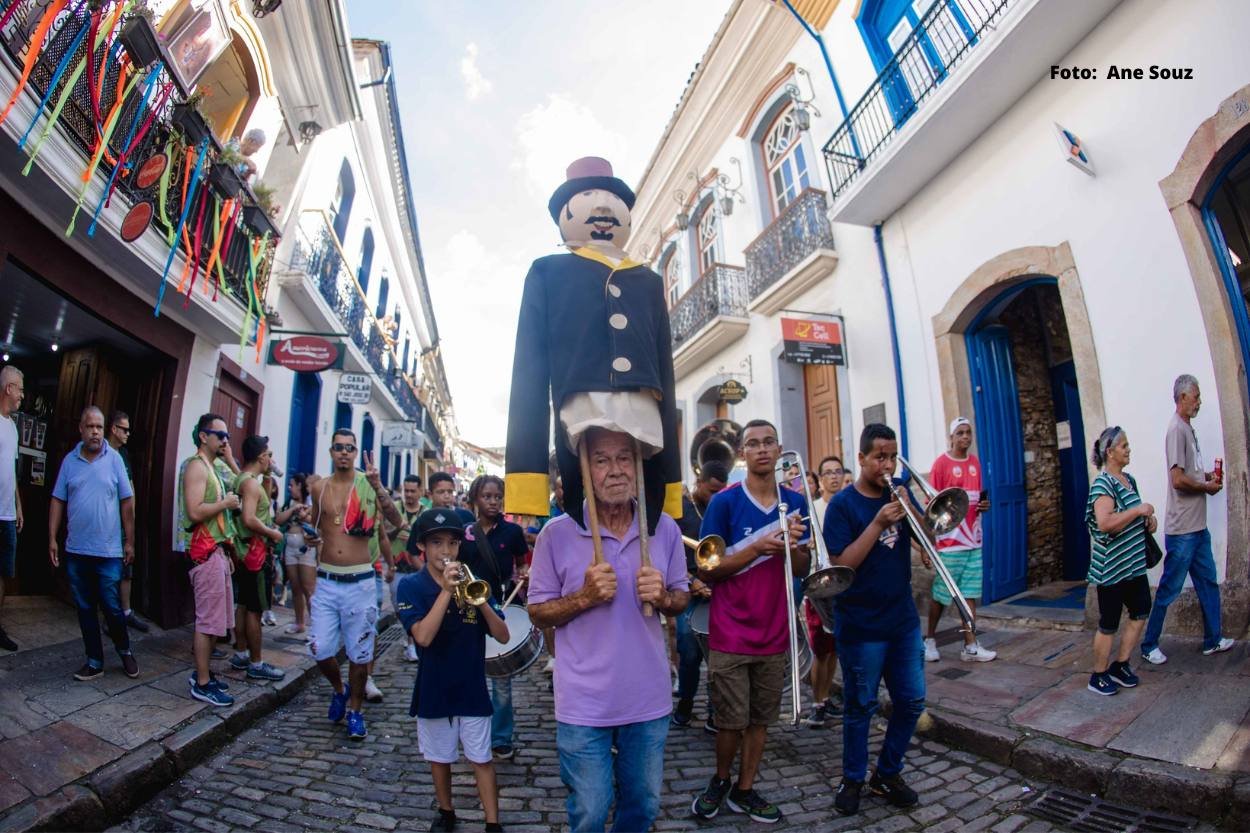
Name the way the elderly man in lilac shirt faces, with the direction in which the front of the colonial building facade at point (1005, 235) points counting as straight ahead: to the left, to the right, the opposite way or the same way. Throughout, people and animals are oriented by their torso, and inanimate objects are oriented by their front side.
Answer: to the left

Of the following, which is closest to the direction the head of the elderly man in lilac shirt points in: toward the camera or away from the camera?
toward the camera

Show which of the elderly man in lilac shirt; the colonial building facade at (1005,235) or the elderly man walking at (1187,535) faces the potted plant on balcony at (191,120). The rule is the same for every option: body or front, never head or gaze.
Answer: the colonial building facade

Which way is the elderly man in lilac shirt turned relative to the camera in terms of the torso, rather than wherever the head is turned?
toward the camera

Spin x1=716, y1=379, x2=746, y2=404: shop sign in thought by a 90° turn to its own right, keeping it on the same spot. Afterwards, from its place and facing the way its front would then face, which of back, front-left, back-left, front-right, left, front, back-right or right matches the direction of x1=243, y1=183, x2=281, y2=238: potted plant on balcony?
front-left

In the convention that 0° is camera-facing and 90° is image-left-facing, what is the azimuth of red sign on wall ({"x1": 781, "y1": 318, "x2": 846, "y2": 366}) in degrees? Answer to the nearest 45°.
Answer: approximately 0°

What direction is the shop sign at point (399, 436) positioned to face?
toward the camera

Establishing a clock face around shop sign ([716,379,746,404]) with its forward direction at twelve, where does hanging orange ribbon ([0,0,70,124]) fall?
The hanging orange ribbon is roughly at 1 o'clock from the shop sign.

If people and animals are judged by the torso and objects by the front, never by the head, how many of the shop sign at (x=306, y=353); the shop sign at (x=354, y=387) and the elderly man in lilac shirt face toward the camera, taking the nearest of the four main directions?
3

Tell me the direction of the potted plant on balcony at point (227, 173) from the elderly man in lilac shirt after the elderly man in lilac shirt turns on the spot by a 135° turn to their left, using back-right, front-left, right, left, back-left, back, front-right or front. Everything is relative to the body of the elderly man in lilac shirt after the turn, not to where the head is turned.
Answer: left

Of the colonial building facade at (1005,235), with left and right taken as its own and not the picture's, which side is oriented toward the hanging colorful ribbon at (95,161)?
front

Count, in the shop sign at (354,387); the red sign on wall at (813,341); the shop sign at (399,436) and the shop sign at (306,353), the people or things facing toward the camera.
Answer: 4
